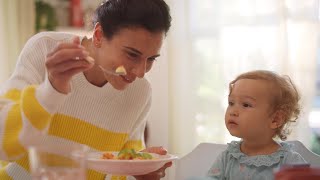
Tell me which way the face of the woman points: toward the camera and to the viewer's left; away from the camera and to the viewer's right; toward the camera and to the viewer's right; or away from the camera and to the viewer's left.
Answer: toward the camera and to the viewer's right

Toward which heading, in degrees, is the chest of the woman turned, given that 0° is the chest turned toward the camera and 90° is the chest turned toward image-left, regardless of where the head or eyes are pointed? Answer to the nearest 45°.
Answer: approximately 315°

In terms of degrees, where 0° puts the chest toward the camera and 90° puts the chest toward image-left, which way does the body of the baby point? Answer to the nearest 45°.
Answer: approximately 45°

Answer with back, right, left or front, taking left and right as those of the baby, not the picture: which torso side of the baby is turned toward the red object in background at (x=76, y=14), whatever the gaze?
right

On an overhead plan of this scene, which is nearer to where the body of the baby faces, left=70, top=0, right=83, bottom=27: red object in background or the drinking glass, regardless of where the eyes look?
the drinking glass

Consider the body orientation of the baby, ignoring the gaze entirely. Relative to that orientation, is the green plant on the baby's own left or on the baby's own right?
on the baby's own right

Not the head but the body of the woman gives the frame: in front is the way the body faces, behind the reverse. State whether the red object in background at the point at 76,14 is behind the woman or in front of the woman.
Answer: behind

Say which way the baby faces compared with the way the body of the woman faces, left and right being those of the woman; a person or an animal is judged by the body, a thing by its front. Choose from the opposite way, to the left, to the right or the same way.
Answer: to the right
